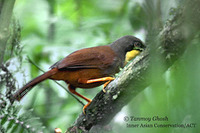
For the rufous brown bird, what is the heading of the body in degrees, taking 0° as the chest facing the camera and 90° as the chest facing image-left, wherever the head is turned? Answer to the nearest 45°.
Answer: approximately 270°
